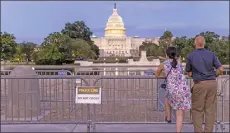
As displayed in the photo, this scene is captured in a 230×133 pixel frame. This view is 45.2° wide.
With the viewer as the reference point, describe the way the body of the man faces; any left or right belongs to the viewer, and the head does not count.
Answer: facing away from the viewer

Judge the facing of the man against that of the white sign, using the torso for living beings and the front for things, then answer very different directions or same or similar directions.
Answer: very different directions

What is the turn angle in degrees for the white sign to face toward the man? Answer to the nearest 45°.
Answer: approximately 45° to its left

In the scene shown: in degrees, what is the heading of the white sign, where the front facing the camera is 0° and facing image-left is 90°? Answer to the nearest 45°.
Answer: approximately 0°

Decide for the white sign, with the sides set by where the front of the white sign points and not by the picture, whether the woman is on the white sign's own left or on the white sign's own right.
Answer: on the white sign's own left

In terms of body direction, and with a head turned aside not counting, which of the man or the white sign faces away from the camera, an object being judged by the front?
the man

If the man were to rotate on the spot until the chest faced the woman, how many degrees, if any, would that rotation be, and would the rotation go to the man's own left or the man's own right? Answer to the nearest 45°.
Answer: approximately 90° to the man's own left

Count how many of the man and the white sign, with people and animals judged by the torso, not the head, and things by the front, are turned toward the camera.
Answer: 1
